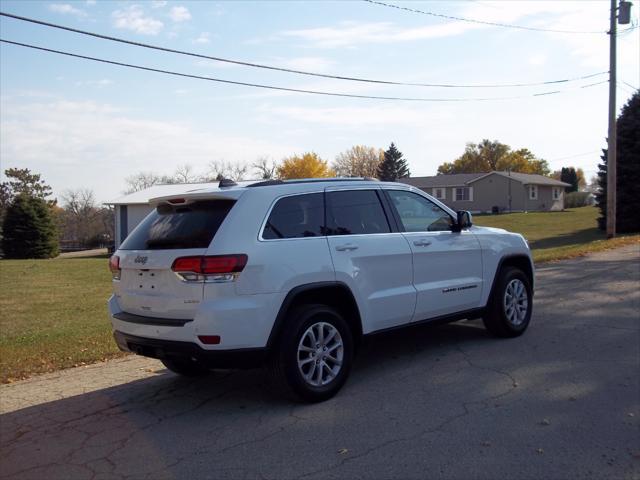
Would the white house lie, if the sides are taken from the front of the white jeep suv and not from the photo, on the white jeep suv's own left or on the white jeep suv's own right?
on the white jeep suv's own left

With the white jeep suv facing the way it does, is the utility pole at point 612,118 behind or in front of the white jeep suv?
in front

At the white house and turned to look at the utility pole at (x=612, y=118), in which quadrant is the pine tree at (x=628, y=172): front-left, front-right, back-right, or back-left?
front-left

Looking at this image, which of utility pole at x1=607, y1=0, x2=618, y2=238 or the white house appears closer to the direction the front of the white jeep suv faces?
the utility pole

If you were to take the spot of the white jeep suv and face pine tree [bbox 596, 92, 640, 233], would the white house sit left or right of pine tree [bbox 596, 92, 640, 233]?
left

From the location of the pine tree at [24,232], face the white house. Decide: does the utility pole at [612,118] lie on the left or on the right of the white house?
right

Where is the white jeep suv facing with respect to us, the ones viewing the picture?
facing away from the viewer and to the right of the viewer

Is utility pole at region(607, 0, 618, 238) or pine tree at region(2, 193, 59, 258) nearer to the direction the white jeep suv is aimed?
the utility pole

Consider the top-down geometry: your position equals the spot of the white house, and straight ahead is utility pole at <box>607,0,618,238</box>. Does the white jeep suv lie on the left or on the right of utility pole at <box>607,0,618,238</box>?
right

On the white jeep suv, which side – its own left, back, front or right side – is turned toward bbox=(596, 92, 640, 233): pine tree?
front

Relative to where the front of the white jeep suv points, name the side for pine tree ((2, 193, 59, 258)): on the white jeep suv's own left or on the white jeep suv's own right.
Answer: on the white jeep suv's own left
